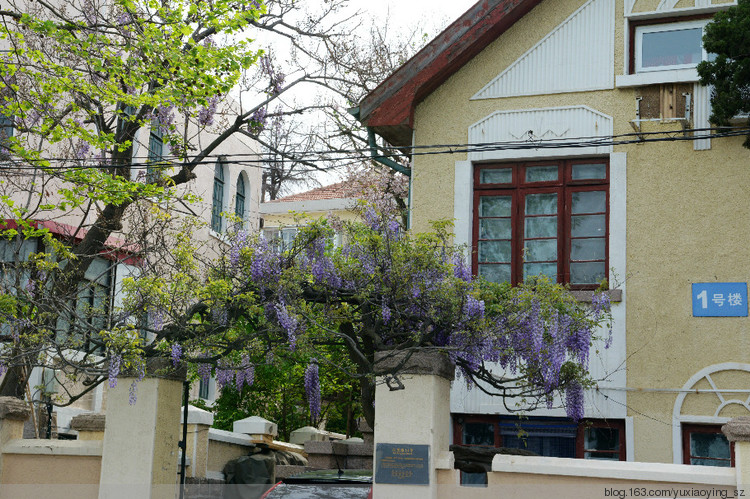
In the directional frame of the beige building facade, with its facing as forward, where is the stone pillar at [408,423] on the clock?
The stone pillar is roughly at 1 o'clock from the beige building facade.

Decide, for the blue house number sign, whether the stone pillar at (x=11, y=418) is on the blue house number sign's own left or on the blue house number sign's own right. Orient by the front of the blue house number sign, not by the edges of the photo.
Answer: on the blue house number sign's own right

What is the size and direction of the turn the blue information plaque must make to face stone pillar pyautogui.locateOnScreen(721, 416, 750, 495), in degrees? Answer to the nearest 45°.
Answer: approximately 90° to its left

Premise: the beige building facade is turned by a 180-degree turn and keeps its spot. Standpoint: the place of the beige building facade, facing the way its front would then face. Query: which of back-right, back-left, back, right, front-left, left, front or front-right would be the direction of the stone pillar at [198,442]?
left

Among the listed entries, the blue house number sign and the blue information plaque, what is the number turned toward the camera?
2

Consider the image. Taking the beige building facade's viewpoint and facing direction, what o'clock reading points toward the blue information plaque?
The blue information plaque is roughly at 1 o'clock from the beige building facade.

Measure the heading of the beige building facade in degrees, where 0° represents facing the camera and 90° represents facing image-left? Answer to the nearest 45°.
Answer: approximately 0°

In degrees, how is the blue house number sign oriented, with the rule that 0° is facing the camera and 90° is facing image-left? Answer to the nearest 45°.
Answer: approximately 0°

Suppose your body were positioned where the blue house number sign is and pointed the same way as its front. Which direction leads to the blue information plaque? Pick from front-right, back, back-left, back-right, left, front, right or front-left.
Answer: front-right

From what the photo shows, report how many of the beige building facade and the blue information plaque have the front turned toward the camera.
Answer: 2
